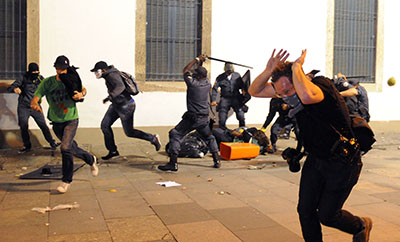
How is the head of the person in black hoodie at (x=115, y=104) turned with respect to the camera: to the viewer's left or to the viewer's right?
to the viewer's left

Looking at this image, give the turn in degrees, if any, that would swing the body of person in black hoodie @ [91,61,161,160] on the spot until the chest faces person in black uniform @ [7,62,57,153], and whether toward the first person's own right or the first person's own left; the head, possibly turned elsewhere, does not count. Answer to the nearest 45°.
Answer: approximately 45° to the first person's own right

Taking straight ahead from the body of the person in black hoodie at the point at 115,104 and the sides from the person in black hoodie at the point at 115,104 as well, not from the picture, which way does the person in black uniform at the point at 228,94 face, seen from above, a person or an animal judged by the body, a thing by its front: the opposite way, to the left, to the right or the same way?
to the left

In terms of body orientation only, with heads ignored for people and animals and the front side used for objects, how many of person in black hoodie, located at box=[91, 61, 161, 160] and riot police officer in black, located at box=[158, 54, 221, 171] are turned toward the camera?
0

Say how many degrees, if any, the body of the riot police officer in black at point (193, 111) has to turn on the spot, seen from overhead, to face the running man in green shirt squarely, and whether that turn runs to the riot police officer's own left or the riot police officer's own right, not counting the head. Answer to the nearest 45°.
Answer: approximately 90° to the riot police officer's own left

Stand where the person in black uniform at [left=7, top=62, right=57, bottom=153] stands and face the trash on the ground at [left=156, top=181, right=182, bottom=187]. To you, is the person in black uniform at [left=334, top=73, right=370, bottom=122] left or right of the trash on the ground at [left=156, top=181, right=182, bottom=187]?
left

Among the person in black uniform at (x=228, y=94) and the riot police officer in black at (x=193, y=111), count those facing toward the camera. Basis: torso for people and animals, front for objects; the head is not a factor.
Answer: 1

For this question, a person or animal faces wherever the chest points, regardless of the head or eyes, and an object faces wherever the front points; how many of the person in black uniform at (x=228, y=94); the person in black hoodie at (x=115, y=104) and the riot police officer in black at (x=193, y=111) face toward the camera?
1

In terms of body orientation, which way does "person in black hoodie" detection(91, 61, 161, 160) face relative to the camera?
to the viewer's left

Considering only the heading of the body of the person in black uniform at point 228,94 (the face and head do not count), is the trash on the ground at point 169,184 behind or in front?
in front

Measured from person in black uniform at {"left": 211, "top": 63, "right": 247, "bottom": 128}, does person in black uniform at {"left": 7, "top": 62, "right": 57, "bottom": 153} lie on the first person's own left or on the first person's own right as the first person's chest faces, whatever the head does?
on the first person's own right
